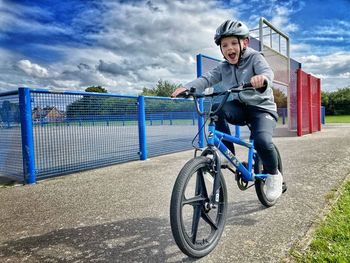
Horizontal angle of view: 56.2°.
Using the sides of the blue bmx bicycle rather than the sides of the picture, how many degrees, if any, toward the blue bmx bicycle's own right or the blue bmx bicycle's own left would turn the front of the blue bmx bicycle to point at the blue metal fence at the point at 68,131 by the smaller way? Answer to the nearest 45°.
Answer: approximately 90° to the blue bmx bicycle's own right

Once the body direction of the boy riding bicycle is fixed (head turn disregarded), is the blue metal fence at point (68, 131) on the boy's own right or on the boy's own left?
on the boy's own right

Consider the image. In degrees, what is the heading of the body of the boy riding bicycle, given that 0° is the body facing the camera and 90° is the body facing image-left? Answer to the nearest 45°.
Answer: approximately 45°

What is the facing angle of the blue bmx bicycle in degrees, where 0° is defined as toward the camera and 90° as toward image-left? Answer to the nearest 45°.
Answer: approximately 45°
